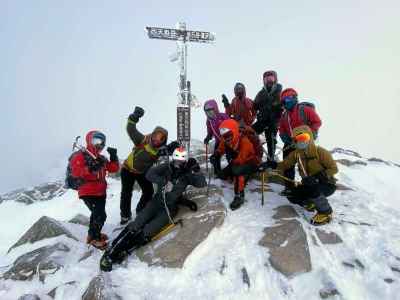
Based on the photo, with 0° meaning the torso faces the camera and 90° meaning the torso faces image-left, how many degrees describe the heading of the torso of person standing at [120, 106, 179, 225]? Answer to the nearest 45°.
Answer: approximately 315°

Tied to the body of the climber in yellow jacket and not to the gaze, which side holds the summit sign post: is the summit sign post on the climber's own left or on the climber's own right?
on the climber's own right

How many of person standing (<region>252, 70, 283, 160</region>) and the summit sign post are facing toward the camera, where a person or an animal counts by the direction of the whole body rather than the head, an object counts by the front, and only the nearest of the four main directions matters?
2

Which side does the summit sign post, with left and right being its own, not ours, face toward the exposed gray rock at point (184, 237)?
front

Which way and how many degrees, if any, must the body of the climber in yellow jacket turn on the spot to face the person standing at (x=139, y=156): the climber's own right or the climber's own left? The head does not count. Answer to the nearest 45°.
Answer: approximately 45° to the climber's own right

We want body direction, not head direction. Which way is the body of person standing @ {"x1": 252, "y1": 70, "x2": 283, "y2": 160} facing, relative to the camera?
toward the camera

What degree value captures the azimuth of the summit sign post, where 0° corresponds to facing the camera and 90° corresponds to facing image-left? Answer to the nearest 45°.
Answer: approximately 0°

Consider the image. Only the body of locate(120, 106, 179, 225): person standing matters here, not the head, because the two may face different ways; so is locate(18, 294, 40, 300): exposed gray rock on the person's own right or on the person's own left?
on the person's own right

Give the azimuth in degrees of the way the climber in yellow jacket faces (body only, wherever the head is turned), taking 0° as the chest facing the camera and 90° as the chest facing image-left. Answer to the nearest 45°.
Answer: approximately 45°

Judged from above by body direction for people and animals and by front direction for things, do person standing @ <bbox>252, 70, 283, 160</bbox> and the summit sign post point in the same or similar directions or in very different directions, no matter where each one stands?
same or similar directions

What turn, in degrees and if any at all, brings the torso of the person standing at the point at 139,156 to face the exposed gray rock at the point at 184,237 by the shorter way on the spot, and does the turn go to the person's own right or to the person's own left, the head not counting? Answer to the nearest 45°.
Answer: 0° — they already face it
